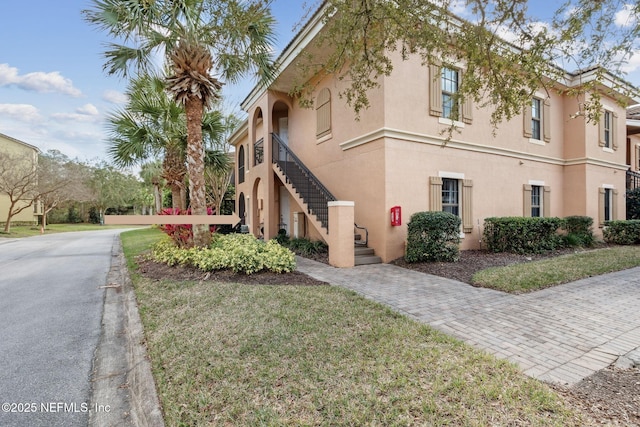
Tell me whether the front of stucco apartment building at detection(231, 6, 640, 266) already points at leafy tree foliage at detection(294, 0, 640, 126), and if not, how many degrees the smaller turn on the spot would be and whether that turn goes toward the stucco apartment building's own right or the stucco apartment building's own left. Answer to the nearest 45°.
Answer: approximately 45° to the stucco apartment building's own left

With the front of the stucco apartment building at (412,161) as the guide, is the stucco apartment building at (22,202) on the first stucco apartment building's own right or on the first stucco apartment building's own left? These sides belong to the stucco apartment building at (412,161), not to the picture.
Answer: on the first stucco apartment building's own right

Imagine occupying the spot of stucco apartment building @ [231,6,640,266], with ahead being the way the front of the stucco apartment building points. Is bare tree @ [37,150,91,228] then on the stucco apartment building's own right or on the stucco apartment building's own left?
on the stucco apartment building's own right

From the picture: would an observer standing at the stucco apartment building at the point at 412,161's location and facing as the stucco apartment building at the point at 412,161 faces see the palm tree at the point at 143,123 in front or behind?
in front

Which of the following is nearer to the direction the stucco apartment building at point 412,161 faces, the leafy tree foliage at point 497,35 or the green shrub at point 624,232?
the leafy tree foliage
